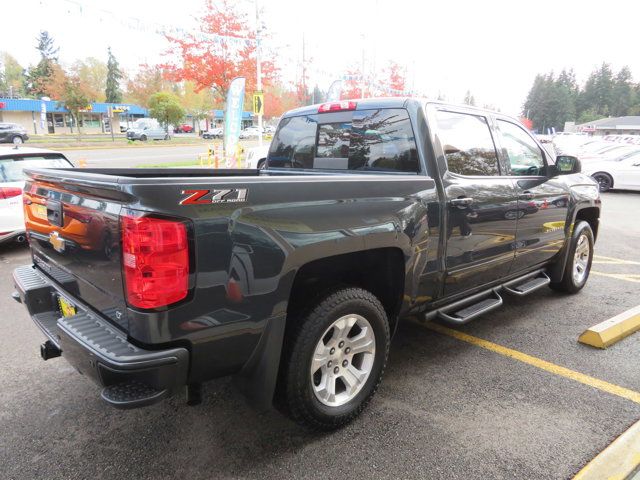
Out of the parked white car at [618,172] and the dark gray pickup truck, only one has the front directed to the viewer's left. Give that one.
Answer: the parked white car

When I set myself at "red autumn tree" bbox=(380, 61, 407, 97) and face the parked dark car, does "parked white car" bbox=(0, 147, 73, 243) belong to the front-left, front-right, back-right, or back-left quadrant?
front-left

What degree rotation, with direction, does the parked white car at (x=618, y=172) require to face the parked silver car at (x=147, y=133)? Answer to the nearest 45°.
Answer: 0° — it already faces it

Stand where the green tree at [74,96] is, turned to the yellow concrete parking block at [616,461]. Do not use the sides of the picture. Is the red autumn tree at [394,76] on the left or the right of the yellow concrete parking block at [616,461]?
left

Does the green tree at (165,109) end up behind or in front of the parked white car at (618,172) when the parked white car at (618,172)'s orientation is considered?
in front

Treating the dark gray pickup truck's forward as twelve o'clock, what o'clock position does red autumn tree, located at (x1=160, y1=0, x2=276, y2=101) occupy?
The red autumn tree is roughly at 10 o'clock from the dark gray pickup truck.

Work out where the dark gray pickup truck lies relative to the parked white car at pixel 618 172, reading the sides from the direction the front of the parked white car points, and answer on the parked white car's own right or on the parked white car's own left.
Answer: on the parked white car's own left

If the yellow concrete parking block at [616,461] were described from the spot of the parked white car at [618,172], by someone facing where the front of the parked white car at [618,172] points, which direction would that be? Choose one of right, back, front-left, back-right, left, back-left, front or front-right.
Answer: left

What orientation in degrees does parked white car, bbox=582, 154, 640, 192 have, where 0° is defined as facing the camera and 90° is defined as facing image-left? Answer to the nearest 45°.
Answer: approximately 90°

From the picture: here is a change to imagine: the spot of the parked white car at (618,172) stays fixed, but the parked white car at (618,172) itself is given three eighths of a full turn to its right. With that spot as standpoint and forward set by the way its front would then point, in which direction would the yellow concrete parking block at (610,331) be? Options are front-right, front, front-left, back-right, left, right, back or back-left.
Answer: back-right

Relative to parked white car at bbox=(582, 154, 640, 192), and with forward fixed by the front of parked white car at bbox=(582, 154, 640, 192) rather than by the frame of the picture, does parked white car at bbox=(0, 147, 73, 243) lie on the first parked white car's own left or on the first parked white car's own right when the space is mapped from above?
on the first parked white car's own left

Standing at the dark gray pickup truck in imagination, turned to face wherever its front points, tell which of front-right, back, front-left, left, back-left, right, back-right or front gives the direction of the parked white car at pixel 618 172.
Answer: front

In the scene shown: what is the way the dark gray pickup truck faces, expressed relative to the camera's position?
facing away from the viewer and to the right of the viewer

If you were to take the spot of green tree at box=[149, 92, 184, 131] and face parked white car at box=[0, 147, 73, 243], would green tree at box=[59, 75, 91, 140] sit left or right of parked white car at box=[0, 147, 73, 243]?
right
